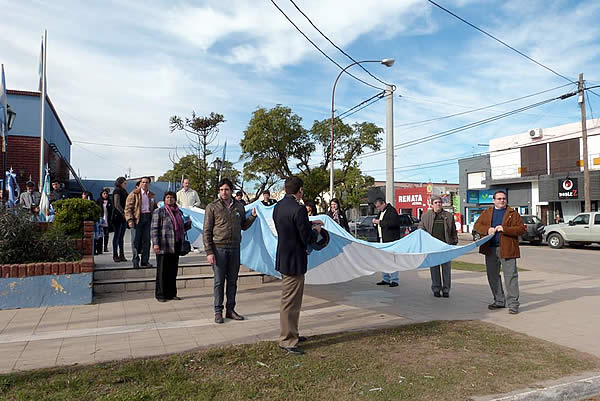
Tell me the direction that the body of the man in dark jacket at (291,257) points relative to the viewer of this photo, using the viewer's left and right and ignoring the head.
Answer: facing away from the viewer and to the right of the viewer

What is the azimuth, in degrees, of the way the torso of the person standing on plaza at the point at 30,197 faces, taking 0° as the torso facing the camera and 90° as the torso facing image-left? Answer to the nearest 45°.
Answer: approximately 0°

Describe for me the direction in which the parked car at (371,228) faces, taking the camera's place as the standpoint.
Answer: facing to the left of the viewer

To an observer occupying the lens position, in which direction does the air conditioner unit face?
facing the viewer and to the left of the viewer

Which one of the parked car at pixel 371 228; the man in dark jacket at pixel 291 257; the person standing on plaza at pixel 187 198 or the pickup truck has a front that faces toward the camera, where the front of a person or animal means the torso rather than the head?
the person standing on plaza

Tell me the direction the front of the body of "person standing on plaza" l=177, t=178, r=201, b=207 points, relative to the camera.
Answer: toward the camera

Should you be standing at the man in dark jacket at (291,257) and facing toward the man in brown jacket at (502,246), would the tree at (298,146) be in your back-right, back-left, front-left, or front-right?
front-left

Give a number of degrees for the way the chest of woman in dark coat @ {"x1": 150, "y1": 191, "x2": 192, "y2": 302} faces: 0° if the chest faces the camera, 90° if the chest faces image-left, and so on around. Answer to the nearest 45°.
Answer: approximately 315°

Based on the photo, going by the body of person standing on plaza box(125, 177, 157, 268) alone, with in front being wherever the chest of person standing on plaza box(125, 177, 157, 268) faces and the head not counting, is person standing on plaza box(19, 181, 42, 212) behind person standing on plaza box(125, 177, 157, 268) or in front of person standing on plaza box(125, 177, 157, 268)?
behind

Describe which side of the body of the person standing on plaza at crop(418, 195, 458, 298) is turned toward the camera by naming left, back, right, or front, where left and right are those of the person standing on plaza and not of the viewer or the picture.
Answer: front

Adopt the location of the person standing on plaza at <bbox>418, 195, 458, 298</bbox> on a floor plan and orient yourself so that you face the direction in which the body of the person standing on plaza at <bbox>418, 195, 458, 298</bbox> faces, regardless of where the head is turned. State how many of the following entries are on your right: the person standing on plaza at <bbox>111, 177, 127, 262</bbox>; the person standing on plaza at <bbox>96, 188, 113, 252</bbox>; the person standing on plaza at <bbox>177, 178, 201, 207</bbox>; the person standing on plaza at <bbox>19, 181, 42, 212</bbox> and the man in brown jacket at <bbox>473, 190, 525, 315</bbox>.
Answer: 4

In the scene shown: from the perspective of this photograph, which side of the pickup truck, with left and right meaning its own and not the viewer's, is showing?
left

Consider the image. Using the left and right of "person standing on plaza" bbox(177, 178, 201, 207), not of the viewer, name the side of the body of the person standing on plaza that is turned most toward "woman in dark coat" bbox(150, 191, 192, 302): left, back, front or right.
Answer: front

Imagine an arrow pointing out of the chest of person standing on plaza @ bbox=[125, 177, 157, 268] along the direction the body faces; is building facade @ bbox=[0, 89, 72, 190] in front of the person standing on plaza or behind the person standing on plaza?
behind

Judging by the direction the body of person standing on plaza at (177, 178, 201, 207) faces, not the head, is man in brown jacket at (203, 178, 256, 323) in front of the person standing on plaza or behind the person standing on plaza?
in front
